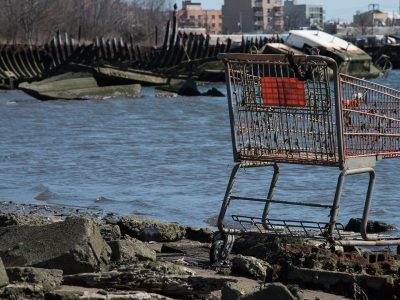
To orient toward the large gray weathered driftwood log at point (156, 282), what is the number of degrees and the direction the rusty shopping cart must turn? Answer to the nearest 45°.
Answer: approximately 180°

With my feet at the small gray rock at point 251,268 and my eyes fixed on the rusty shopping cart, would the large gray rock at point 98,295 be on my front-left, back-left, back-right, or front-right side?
back-left

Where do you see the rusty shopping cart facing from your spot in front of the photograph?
facing away from the viewer and to the right of the viewer

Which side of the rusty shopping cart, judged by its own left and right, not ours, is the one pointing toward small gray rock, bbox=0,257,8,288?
back

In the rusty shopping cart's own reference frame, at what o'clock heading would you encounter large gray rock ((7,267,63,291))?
The large gray rock is roughly at 6 o'clock from the rusty shopping cart.

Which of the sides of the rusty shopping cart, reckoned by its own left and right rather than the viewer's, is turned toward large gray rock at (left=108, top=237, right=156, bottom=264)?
back

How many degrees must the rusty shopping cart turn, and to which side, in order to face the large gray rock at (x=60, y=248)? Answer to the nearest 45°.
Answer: approximately 180°

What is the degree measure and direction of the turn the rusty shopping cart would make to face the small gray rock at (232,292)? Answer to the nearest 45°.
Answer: approximately 135° to its right

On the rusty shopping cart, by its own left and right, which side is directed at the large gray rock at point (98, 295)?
back
